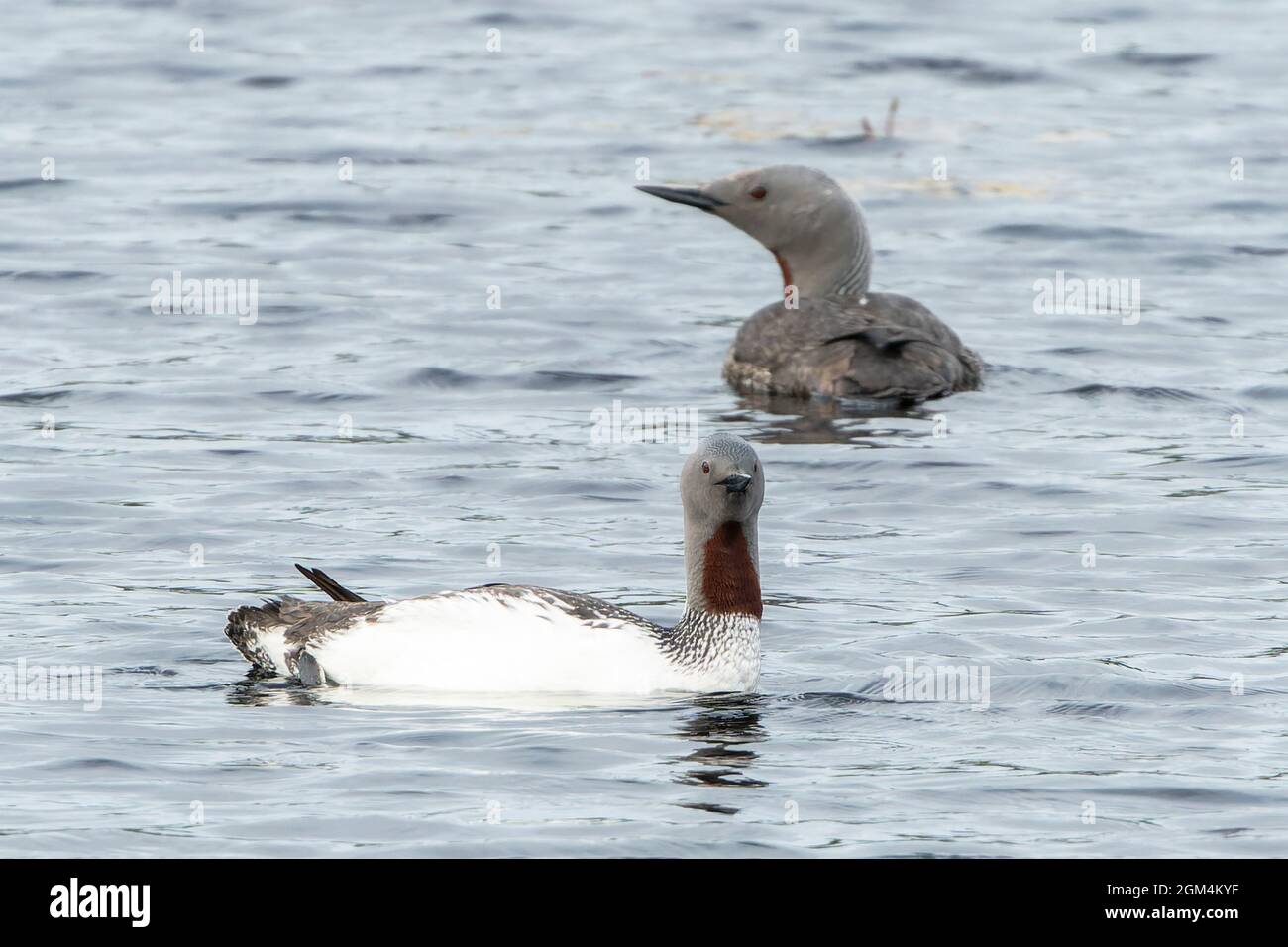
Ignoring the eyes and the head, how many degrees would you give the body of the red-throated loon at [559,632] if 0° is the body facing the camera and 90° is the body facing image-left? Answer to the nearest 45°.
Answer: approximately 270°

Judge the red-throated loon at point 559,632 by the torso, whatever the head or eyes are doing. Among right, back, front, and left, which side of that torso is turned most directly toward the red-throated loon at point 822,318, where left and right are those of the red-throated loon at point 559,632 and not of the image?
left
